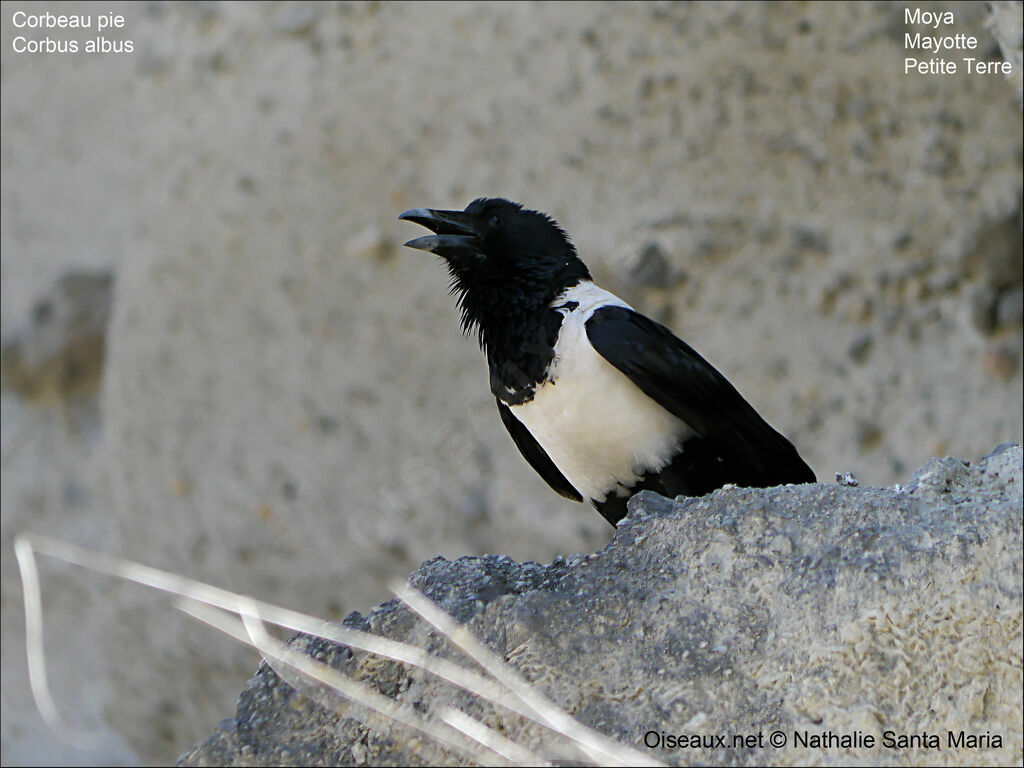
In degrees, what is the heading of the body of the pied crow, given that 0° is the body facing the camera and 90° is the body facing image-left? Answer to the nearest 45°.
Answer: approximately 45°
